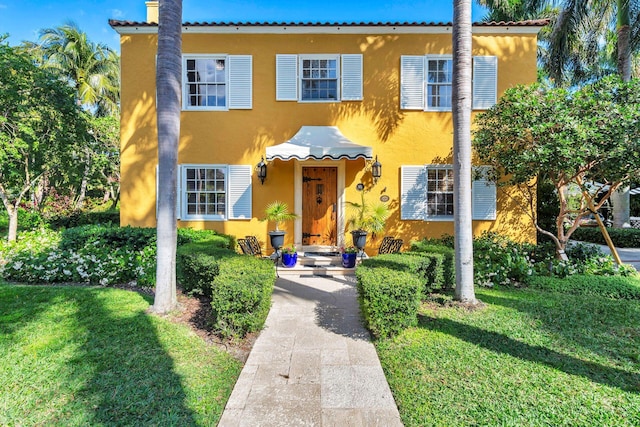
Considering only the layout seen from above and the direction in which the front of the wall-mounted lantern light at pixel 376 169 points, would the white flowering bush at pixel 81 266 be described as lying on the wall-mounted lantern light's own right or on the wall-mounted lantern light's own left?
on the wall-mounted lantern light's own right

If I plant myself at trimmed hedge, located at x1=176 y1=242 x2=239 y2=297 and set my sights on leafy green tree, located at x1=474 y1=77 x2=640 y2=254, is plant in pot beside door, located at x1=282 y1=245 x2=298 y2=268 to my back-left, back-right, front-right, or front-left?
front-left

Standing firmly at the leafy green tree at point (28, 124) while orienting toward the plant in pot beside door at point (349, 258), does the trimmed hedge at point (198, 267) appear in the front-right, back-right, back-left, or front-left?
front-right

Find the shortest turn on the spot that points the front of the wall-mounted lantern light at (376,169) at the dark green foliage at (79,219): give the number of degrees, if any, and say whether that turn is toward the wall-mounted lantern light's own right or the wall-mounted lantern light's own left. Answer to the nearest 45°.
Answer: approximately 90° to the wall-mounted lantern light's own right

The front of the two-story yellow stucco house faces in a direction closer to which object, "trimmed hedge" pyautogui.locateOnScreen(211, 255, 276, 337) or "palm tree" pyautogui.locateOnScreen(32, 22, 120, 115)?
the trimmed hedge

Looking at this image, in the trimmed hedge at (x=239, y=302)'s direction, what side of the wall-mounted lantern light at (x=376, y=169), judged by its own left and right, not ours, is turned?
front

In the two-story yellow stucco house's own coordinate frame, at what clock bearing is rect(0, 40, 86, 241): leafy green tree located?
The leafy green tree is roughly at 3 o'clock from the two-story yellow stucco house.

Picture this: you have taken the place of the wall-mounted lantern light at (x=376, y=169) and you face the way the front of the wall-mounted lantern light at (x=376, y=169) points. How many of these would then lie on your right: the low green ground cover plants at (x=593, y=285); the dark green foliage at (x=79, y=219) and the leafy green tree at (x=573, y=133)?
1

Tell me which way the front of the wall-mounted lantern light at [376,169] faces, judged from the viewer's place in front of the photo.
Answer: facing the viewer

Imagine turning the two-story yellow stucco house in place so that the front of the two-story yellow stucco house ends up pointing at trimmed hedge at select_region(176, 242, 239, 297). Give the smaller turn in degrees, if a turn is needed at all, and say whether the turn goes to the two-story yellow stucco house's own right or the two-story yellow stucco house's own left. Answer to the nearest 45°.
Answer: approximately 45° to the two-story yellow stucco house's own right

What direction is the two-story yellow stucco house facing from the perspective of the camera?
toward the camera

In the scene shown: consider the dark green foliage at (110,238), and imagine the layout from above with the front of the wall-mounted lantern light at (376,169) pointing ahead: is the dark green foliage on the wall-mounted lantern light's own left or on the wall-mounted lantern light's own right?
on the wall-mounted lantern light's own right
